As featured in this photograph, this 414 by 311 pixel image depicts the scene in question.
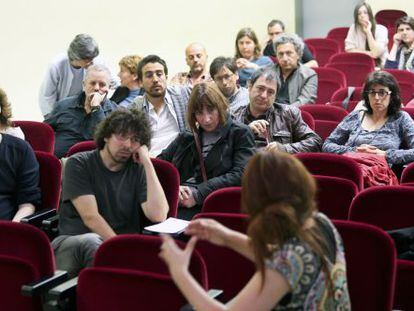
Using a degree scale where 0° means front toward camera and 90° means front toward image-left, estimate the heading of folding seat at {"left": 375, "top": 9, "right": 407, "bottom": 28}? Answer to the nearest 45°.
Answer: approximately 45°

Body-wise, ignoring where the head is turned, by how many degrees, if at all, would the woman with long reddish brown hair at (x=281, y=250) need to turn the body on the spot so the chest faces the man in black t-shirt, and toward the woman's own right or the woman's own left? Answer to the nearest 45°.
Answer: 0° — they already face them

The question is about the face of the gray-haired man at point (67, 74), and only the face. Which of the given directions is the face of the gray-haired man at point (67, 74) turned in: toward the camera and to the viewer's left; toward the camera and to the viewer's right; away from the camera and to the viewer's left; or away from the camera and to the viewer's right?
toward the camera and to the viewer's right

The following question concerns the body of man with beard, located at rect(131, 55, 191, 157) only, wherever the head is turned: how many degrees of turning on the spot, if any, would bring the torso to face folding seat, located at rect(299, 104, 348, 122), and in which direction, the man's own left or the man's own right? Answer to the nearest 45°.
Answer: approximately 90° to the man's own left

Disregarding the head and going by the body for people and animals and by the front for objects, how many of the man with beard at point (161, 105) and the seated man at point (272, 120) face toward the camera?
2

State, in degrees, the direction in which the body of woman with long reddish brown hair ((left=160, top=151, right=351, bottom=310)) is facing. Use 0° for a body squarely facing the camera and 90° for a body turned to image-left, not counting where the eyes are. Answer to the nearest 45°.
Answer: approximately 135°

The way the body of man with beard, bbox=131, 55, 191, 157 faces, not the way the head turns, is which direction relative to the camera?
toward the camera

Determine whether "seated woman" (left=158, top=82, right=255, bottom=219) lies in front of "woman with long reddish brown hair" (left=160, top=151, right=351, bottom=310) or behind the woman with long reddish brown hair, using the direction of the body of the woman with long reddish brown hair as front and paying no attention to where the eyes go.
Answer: in front

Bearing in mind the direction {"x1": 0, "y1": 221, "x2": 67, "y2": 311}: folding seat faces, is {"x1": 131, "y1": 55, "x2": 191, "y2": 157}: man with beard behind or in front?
behind

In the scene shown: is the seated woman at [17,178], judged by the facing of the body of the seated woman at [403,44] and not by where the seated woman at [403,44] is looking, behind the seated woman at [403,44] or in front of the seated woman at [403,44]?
in front

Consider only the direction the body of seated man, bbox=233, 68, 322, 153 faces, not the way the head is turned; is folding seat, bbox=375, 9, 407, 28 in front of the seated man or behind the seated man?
behind

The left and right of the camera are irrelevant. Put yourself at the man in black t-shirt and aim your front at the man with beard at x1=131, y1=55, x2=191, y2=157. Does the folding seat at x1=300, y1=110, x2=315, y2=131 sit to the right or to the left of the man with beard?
right
